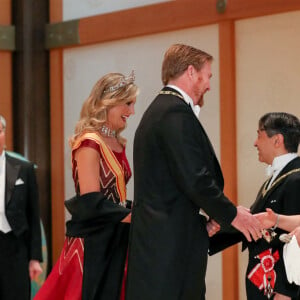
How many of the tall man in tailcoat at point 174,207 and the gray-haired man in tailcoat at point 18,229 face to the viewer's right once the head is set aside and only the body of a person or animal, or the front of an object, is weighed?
1

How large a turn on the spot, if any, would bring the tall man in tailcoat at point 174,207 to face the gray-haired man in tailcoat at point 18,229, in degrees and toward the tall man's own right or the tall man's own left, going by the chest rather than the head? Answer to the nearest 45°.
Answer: approximately 135° to the tall man's own left

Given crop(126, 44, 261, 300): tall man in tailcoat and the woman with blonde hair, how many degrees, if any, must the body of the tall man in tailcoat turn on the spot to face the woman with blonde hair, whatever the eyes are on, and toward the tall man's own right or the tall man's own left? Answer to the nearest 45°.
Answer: approximately 135° to the tall man's own left

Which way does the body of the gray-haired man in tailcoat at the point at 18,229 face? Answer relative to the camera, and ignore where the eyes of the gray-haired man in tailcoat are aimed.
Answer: toward the camera

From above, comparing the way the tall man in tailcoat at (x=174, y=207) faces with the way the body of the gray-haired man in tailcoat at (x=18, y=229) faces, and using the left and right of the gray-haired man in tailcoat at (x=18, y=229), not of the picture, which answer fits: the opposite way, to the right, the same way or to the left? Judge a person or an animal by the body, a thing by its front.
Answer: to the left

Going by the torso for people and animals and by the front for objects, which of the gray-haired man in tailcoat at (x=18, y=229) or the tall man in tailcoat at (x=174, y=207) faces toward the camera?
the gray-haired man in tailcoat at (x=18, y=229)

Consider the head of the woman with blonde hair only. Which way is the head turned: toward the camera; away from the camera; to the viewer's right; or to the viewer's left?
to the viewer's right

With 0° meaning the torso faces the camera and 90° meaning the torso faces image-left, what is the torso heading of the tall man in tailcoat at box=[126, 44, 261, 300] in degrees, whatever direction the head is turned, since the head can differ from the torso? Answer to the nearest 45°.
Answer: approximately 270°

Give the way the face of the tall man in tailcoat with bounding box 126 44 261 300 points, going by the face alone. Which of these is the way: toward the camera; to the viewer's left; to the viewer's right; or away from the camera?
to the viewer's right
